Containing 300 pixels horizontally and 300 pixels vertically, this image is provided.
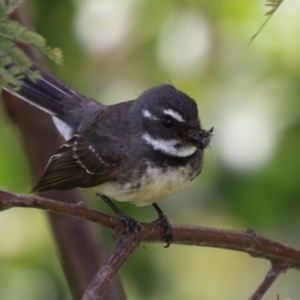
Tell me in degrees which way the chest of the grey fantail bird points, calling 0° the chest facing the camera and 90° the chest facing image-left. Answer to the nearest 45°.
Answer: approximately 315°
